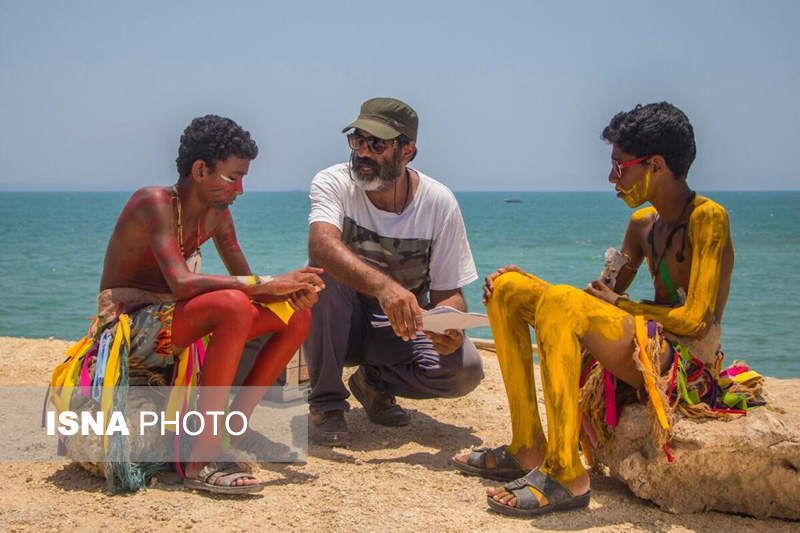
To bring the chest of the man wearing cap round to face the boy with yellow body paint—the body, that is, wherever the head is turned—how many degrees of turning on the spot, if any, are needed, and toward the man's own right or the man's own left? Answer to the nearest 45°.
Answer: approximately 45° to the man's own left

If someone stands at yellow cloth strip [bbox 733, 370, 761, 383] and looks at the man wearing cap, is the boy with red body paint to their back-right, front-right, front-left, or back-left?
front-left

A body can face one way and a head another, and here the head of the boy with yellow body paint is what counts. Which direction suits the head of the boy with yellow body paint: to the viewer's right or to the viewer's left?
to the viewer's left

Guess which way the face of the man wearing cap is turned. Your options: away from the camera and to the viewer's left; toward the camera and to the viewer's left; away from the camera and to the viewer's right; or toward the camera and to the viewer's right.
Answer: toward the camera and to the viewer's left

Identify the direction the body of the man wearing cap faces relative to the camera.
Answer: toward the camera

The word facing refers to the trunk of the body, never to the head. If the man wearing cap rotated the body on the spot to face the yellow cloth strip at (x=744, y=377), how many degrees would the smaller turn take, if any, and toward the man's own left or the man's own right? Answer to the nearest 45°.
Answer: approximately 45° to the man's own left

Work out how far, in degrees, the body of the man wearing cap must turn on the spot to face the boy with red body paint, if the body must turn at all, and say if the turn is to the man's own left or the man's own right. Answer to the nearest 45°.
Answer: approximately 45° to the man's own right

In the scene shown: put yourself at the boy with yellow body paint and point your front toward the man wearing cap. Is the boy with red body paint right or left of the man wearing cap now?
left
